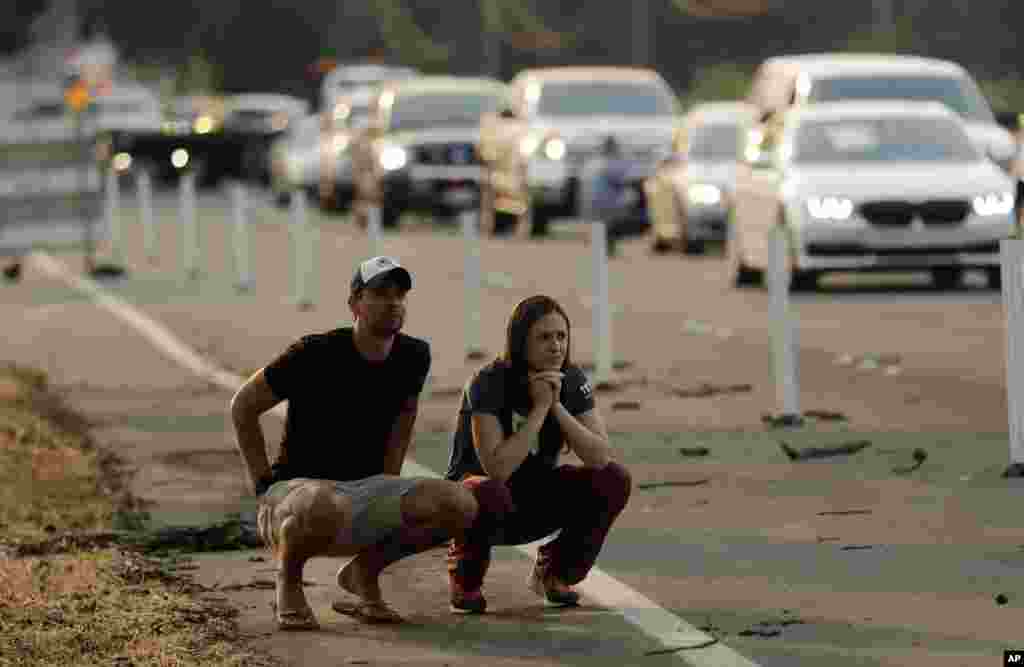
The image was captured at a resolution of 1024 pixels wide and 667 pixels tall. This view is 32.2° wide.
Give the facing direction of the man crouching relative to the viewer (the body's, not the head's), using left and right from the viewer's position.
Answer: facing the viewer and to the right of the viewer

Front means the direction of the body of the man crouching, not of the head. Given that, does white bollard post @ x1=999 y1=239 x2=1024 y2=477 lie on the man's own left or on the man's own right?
on the man's own left

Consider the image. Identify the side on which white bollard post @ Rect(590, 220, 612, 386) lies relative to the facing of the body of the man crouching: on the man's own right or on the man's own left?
on the man's own left

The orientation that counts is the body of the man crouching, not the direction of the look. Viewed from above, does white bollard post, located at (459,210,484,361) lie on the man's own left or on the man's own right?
on the man's own left

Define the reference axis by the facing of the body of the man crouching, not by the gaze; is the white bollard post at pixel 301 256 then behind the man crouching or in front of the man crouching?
behind

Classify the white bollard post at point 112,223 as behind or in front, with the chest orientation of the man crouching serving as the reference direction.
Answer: behind

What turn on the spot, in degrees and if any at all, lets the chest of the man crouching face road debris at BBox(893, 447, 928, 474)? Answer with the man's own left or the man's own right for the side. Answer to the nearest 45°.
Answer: approximately 90° to the man's own left
